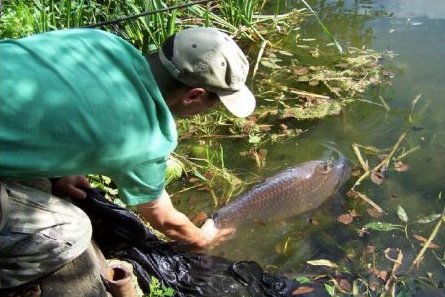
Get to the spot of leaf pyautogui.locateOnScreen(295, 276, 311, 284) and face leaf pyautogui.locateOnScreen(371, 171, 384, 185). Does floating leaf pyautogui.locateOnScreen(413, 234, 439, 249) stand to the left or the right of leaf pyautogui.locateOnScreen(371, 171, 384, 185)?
right

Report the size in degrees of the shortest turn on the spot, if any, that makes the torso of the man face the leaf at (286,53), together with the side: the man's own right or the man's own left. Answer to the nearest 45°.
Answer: approximately 45° to the man's own left

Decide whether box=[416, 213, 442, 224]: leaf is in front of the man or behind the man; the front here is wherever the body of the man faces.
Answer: in front

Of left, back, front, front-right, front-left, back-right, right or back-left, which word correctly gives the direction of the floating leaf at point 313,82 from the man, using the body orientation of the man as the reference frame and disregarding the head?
front-left

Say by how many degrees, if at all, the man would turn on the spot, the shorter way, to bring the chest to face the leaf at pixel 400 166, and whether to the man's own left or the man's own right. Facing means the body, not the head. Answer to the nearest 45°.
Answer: approximately 45° to the man's own left

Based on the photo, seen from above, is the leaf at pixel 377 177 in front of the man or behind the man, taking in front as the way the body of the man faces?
in front

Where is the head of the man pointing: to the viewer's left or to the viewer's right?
to the viewer's right

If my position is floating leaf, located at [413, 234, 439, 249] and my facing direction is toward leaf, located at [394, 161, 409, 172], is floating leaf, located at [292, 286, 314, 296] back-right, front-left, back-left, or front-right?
back-left

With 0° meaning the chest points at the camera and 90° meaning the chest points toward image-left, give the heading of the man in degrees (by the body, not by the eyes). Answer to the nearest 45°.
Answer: approximately 270°
